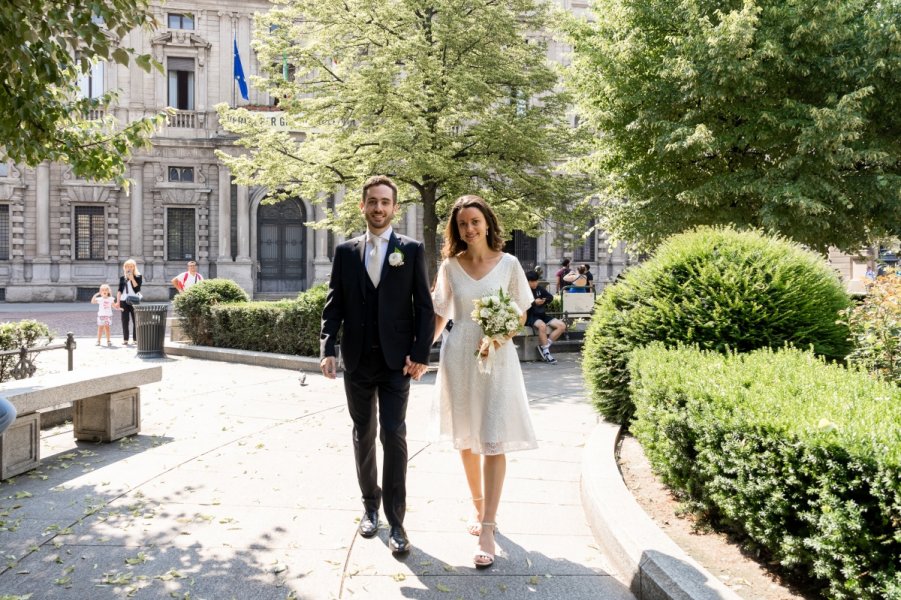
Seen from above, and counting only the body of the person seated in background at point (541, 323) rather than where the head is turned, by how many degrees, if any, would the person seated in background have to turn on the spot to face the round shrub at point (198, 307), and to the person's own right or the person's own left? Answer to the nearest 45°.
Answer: approximately 135° to the person's own right

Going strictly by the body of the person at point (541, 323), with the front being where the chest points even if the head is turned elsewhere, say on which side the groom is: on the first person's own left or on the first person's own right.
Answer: on the first person's own right

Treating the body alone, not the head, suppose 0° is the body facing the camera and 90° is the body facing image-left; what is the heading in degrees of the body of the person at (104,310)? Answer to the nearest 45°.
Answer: approximately 0°

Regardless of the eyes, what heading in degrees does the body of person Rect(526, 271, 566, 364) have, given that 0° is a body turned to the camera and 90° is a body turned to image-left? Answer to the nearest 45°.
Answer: approximately 315°

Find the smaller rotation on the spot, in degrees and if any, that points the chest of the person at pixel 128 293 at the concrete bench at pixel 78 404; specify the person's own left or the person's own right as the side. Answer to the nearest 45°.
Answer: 0° — they already face it

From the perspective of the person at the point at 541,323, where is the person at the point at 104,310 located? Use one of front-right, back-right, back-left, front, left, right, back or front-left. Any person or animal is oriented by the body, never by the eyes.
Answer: back-right

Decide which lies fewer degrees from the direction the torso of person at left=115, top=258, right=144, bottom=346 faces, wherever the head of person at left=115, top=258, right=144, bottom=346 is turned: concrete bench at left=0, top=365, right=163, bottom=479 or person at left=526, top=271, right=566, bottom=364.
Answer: the concrete bench

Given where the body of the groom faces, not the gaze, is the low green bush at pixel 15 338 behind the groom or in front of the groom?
behind
